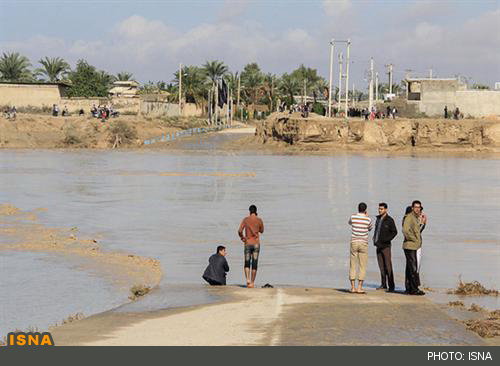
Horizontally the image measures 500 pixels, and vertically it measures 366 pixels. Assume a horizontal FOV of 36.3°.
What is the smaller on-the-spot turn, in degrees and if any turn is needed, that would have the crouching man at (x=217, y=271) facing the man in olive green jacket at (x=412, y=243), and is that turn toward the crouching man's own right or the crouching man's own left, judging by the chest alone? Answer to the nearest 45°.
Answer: approximately 45° to the crouching man's own right

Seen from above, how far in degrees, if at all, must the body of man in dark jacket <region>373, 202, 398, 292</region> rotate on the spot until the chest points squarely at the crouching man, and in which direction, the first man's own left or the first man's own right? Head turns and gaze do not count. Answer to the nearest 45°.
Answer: approximately 45° to the first man's own right

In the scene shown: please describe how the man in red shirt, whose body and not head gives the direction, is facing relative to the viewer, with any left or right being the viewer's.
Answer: facing away from the viewer

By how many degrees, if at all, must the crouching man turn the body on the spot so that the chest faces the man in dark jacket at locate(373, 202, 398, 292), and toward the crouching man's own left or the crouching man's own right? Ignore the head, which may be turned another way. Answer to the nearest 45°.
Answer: approximately 45° to the crouching man's own right

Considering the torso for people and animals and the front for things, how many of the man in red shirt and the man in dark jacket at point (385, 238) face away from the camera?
1

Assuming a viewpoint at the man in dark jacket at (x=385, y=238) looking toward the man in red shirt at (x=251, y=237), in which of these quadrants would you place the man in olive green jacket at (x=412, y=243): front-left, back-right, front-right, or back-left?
back-left

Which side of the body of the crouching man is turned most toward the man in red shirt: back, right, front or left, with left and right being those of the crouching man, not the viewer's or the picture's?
right

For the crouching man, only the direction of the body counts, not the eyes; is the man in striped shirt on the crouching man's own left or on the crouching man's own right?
on the crouching man's own right

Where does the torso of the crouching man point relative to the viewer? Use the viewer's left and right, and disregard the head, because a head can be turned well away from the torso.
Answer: facing away from the viewer and to the right of the viewer

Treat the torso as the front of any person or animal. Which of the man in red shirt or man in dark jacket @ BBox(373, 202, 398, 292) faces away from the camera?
the man in red shirt
